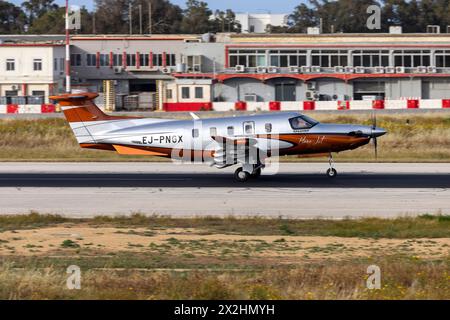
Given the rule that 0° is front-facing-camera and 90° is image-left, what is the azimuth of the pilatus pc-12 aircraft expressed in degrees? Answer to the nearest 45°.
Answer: approximately 270°
